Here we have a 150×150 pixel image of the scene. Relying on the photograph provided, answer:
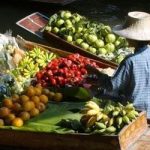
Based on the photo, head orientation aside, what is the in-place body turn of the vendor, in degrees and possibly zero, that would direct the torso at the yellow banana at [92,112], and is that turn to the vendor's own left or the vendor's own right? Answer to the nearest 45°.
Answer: approximately 90° to the vendor's own left

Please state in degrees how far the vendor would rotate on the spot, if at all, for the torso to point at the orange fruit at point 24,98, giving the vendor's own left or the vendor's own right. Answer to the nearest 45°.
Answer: approximately 45° to the vendor's own left

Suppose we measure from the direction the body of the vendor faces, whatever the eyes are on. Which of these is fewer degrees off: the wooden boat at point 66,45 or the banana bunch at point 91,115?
the wooden boat

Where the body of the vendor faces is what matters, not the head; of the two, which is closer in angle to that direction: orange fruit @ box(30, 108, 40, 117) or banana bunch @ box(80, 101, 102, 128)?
the orange fruit

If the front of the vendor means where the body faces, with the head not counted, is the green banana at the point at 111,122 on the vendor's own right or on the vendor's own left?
on the vendor's own left

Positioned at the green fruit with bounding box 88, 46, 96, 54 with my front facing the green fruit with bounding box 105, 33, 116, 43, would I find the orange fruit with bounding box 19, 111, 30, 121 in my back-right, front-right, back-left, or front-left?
back-right

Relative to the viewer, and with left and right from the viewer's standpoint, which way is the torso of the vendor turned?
facing away from the viewer and to the left of the viewer

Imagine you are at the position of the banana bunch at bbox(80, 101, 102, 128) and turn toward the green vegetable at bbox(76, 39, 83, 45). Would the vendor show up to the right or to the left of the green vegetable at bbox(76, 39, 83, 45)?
right

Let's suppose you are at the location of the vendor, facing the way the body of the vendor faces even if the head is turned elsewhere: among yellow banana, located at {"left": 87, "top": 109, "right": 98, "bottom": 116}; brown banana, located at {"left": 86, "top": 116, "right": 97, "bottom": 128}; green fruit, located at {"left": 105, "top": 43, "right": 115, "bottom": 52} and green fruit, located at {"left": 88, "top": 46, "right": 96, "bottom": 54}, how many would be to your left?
2
